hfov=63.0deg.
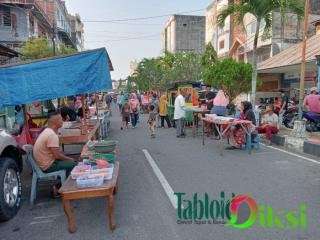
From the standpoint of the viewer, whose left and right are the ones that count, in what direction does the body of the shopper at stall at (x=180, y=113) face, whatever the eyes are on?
facing to the right of the viewer

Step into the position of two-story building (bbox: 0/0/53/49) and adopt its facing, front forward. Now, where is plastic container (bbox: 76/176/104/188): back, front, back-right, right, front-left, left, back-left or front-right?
front-right

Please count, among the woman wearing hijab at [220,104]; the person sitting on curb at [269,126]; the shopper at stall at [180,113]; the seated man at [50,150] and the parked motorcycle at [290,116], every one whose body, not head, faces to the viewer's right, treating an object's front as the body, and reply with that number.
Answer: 2

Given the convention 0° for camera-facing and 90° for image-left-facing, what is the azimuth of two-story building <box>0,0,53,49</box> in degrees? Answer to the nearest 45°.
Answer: approximately 315°

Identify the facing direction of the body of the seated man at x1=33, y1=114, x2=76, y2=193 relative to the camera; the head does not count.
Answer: to the viewer's right

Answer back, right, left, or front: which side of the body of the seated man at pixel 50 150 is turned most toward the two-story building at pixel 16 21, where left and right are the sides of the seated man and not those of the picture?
left
